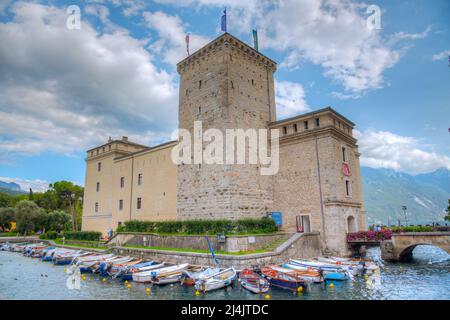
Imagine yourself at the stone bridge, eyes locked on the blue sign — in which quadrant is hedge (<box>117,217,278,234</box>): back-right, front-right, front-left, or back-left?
front-left

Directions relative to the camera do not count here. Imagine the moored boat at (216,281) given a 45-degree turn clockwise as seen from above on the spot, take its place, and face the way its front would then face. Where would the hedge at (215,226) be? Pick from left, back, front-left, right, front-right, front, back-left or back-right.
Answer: left

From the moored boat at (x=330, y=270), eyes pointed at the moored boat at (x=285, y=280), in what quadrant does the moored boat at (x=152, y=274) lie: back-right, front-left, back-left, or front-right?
front-right

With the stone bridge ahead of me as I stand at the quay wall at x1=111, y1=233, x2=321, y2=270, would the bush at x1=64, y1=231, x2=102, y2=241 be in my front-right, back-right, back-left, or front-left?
back-left

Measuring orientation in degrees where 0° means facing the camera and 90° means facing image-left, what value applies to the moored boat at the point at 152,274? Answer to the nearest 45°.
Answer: approximately 225°

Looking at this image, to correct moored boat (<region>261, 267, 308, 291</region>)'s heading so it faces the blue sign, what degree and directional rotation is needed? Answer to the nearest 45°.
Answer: approximately 45° to its right

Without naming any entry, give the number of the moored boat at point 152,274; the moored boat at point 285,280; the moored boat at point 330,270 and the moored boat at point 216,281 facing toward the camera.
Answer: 0

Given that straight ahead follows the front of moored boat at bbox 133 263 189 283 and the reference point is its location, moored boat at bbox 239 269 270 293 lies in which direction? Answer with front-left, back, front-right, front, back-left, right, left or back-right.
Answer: right

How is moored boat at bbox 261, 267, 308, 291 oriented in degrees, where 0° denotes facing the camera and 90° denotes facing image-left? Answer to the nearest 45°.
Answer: approximately 135°

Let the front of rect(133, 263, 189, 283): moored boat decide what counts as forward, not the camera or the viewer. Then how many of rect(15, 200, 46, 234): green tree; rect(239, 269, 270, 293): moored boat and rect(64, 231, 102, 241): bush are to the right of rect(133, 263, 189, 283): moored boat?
1
